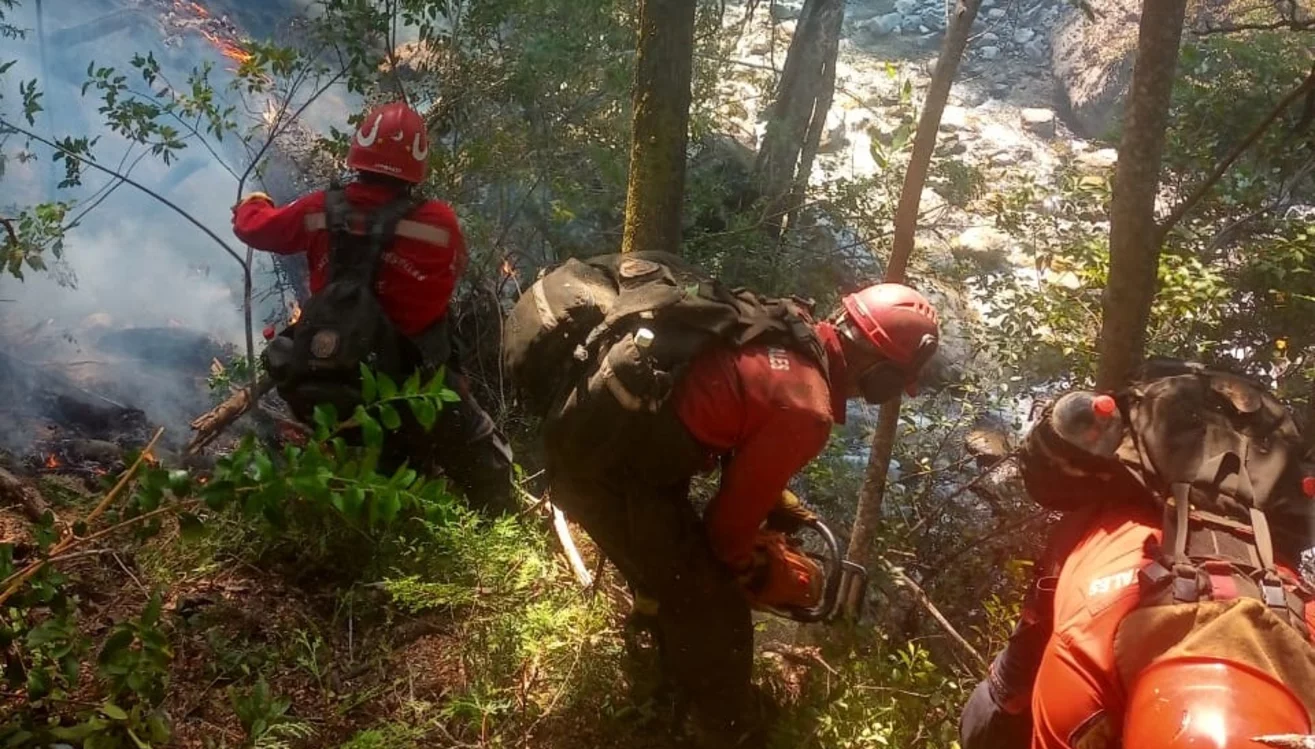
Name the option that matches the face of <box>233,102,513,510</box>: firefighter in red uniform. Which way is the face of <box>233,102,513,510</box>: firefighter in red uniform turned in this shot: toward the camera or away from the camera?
away from the camera

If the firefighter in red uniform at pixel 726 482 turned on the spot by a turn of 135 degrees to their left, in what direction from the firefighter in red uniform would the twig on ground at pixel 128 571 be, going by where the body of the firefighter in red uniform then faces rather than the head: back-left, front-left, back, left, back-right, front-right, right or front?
front-left

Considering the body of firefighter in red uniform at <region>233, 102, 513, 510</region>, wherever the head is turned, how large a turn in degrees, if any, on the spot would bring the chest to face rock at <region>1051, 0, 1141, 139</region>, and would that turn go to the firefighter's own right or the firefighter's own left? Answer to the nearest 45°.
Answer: approximately 45° to the firefighter's own right

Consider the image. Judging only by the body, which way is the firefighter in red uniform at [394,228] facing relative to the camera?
away from the camera

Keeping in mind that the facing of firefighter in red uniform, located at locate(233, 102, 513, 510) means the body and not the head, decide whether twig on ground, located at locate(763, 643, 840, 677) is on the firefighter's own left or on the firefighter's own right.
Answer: on the firefighter's own right

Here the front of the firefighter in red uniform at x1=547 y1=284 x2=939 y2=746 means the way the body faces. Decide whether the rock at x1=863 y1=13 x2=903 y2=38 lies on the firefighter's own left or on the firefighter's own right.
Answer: on the firefighter's own left

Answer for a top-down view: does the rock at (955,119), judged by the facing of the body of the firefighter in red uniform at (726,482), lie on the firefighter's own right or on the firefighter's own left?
on the firefighter's own left

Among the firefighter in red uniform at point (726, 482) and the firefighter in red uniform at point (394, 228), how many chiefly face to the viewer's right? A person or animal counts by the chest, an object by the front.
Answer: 1

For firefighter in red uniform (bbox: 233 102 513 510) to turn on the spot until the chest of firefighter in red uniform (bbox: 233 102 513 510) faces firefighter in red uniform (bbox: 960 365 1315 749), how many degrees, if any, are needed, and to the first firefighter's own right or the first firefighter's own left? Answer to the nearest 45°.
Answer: approximately 135° to the first firefighter's own right

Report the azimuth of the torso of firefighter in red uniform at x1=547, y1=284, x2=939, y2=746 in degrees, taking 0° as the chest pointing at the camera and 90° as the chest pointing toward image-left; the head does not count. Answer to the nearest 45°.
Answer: approximately 270°

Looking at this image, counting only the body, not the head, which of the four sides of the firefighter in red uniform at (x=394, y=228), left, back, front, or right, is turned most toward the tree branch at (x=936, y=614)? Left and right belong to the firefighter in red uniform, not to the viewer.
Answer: right

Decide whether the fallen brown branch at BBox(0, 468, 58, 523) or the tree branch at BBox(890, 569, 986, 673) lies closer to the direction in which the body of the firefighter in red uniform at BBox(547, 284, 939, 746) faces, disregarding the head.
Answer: the tree branch

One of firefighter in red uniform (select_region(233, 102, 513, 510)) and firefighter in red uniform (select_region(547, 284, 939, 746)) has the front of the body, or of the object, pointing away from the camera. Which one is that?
firefighter in red uniform (select_region(233, 102, 513, 510))

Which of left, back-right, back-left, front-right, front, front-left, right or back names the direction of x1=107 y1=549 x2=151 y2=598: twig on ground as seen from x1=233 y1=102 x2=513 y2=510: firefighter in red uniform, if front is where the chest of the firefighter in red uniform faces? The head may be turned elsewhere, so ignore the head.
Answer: back-left
